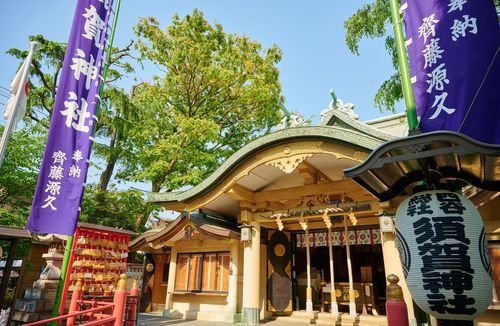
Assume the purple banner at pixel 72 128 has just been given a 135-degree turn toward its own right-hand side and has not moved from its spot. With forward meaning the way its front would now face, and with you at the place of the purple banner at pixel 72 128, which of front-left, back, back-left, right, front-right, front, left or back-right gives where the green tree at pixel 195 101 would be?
right

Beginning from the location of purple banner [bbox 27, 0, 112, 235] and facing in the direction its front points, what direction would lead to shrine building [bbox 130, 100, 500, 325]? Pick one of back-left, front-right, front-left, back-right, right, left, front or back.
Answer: left

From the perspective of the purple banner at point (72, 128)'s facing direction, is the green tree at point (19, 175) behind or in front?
behind

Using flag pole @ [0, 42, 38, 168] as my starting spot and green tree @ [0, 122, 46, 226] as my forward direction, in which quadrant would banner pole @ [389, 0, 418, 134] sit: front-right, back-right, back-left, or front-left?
back-right

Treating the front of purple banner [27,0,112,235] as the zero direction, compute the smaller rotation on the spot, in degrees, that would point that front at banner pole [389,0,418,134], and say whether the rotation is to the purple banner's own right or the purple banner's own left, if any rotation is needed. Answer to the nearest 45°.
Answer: approximately 45° to the purple banner's own left

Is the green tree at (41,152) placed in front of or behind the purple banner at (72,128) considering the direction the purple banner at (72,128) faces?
behind

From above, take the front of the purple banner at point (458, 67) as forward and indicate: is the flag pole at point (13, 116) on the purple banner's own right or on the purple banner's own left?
on the purple banner's own right

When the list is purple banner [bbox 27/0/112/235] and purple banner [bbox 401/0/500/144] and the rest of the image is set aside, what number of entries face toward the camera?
2

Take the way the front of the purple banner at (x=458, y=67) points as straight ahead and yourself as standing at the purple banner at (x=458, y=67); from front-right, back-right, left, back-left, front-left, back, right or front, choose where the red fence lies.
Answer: right

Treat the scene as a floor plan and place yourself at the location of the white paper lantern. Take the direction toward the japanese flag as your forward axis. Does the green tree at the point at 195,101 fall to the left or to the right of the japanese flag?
right

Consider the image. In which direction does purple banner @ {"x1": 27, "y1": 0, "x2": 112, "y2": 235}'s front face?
toward the camera

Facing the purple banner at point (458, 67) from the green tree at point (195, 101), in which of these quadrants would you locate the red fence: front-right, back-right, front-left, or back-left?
front-right

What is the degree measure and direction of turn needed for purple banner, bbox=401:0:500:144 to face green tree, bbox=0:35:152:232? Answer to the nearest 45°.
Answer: approximately 90° to its right

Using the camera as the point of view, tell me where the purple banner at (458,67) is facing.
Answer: facing the viewer

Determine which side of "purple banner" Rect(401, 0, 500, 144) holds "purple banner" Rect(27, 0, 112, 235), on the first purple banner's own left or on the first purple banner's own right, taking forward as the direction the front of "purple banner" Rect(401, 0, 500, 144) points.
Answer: on the first purple banner's own right
